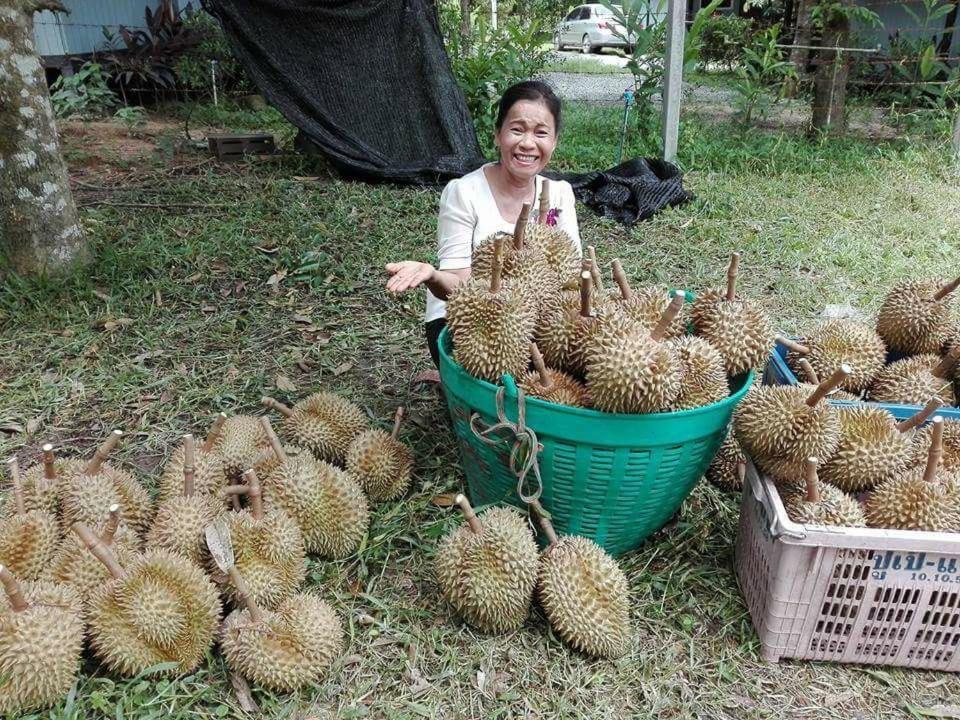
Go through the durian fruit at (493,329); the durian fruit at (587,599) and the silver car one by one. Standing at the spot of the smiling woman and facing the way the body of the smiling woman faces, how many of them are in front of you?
2

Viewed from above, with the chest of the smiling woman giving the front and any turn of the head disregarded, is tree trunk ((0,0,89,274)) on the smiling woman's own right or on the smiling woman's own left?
on the smiling woman's own right

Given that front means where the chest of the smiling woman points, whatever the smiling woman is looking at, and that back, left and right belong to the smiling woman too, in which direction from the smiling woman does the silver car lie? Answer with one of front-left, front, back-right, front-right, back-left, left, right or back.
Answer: back

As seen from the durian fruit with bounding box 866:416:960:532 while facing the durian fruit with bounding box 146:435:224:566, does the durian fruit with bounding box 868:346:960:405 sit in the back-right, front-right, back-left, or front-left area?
back-right

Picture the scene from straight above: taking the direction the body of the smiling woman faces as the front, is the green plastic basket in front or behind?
in front

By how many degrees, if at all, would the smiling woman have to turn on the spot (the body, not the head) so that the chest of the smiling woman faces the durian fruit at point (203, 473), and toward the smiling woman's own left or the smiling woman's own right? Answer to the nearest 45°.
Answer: approximately 45° to the smiling woman's own right

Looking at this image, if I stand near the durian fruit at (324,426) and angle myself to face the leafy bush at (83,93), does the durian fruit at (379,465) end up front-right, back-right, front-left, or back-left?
back-right

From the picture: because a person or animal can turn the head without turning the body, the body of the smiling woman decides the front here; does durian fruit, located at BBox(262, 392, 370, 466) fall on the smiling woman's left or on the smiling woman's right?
on the smiling woman's right

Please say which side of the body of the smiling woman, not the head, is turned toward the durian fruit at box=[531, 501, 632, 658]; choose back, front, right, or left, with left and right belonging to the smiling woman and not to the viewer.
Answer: front

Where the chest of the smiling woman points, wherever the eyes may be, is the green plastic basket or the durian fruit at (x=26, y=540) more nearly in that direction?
the green plastic basket

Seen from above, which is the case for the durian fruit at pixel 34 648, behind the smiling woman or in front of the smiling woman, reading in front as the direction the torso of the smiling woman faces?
in front

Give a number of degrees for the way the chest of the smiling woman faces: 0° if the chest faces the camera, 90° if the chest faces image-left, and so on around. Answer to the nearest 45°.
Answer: approximately 0°

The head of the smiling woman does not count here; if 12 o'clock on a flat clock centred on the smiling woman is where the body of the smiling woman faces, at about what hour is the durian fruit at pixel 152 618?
The durian fruit is roughly at 1 o'clock from the smiling woman.

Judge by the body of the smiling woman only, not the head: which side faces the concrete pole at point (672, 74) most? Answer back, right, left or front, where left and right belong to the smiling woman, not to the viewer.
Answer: back

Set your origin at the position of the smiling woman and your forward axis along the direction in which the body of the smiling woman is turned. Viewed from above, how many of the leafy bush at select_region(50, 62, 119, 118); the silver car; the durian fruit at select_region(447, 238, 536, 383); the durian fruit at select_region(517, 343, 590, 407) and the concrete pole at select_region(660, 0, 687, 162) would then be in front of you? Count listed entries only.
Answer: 2

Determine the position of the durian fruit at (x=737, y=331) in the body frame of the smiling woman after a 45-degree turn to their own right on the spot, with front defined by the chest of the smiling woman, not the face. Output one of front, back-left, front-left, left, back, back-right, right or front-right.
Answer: left
